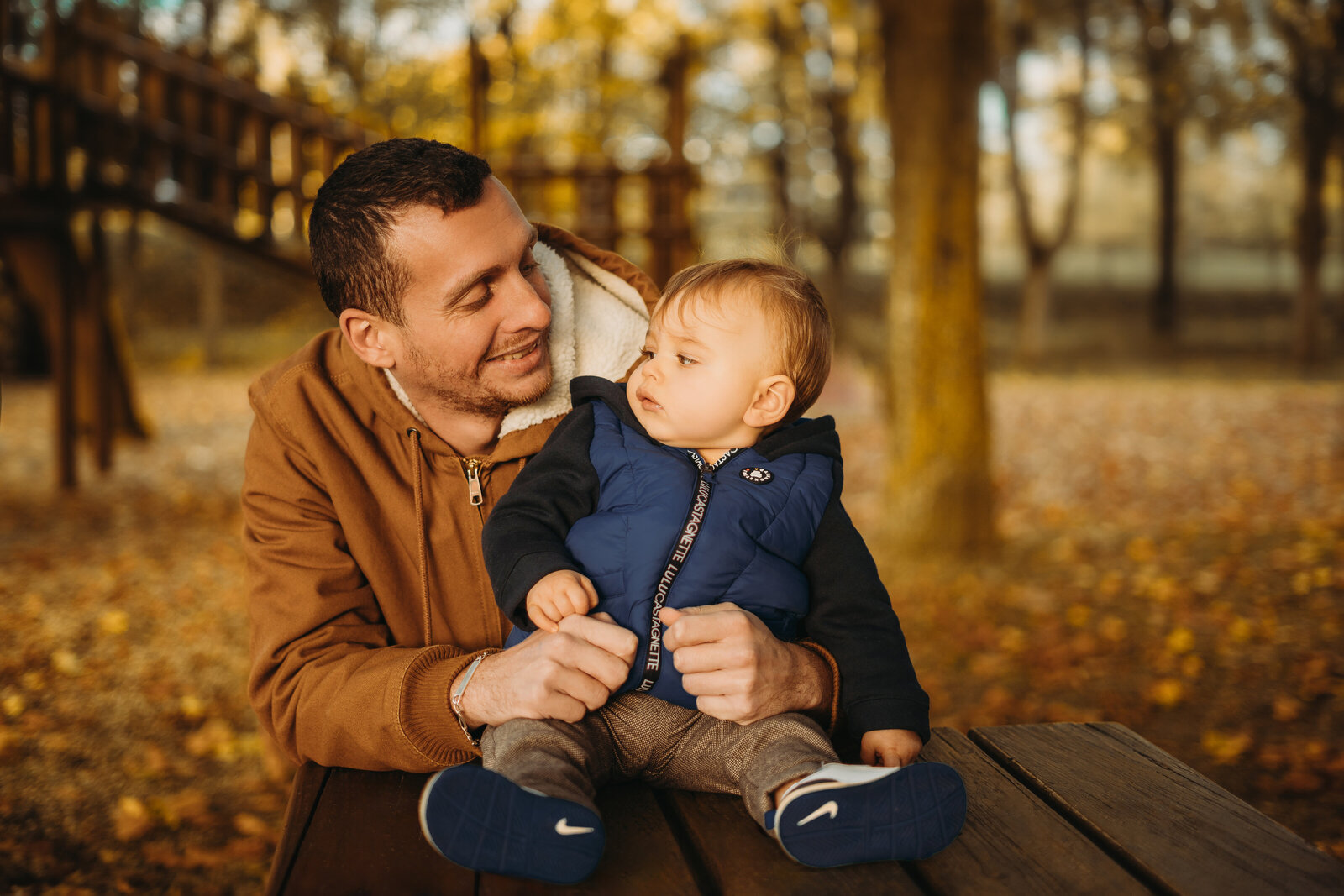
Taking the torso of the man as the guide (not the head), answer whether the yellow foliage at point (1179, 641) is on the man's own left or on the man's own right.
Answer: on the man's own left

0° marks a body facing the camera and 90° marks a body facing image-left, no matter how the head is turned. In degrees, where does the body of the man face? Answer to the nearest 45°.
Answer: approximately 315°

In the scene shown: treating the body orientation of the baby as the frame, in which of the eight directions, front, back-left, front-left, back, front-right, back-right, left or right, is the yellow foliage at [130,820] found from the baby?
back-right

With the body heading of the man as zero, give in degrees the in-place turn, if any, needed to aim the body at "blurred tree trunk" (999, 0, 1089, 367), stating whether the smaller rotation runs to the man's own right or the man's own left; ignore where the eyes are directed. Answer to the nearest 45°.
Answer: approximately 90° to the man's own left

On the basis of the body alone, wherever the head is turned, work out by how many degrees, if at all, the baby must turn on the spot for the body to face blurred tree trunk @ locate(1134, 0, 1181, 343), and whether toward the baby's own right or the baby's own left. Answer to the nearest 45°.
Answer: approximately 135° to the baby's own left

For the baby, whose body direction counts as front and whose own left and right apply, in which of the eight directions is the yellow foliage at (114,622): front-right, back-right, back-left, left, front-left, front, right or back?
back-right

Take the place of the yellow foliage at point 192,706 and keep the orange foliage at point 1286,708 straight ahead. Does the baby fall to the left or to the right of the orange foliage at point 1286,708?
right
